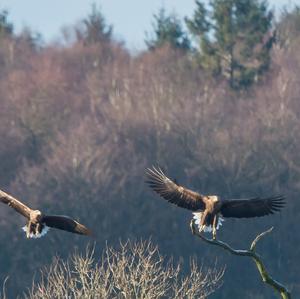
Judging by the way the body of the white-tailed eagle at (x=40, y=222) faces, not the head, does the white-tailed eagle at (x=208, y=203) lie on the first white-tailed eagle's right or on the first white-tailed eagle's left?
on the first white-tailed eagle's left

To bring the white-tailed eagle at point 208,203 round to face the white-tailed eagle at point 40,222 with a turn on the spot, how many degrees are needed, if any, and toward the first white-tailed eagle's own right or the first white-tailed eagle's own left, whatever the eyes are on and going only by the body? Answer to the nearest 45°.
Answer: approximately 90° to the first white-tailed eagle's own right

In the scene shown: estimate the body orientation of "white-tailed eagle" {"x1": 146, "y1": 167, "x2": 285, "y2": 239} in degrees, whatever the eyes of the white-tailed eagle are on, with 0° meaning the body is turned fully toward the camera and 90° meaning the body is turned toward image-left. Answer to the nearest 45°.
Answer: approximately 0°
